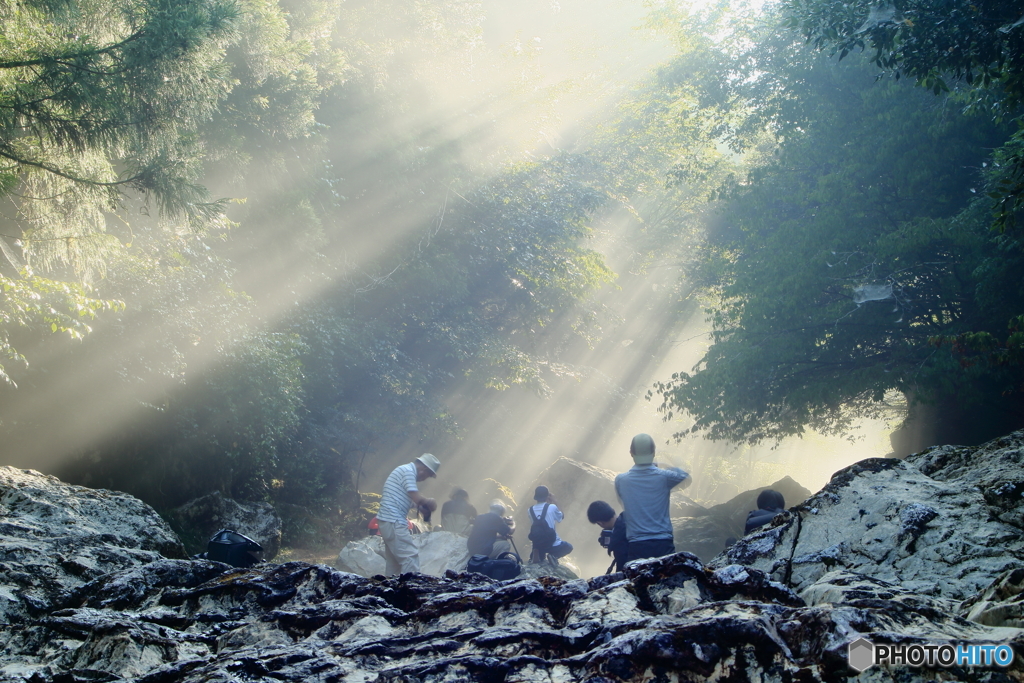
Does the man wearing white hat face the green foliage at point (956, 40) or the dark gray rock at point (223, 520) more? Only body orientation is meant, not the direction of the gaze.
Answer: the green foliage

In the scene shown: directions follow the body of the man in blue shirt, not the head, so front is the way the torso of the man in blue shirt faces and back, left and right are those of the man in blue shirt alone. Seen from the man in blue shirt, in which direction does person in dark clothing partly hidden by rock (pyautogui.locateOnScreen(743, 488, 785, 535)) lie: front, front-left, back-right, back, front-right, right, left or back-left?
front-right

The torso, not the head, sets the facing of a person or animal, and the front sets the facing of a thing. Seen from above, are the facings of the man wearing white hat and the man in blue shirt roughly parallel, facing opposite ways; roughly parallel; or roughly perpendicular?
roughly perpendicular

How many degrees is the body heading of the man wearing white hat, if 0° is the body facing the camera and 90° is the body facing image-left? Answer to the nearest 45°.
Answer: approximately 270°

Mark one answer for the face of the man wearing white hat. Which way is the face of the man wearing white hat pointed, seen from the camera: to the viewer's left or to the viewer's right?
to the viewer's right

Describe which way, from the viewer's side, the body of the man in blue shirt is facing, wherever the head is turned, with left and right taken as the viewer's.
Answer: facing away from the viewer
